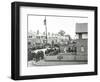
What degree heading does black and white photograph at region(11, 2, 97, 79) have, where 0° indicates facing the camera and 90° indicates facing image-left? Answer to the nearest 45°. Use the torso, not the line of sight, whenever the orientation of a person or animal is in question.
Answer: approximately 315°
